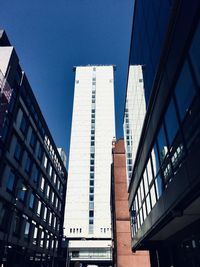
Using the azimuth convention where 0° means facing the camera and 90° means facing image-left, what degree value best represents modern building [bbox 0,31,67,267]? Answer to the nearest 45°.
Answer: approximately 270°

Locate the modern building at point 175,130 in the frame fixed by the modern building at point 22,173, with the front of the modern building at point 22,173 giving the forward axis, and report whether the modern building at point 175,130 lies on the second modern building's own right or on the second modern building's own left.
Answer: on the second modern building's own right
